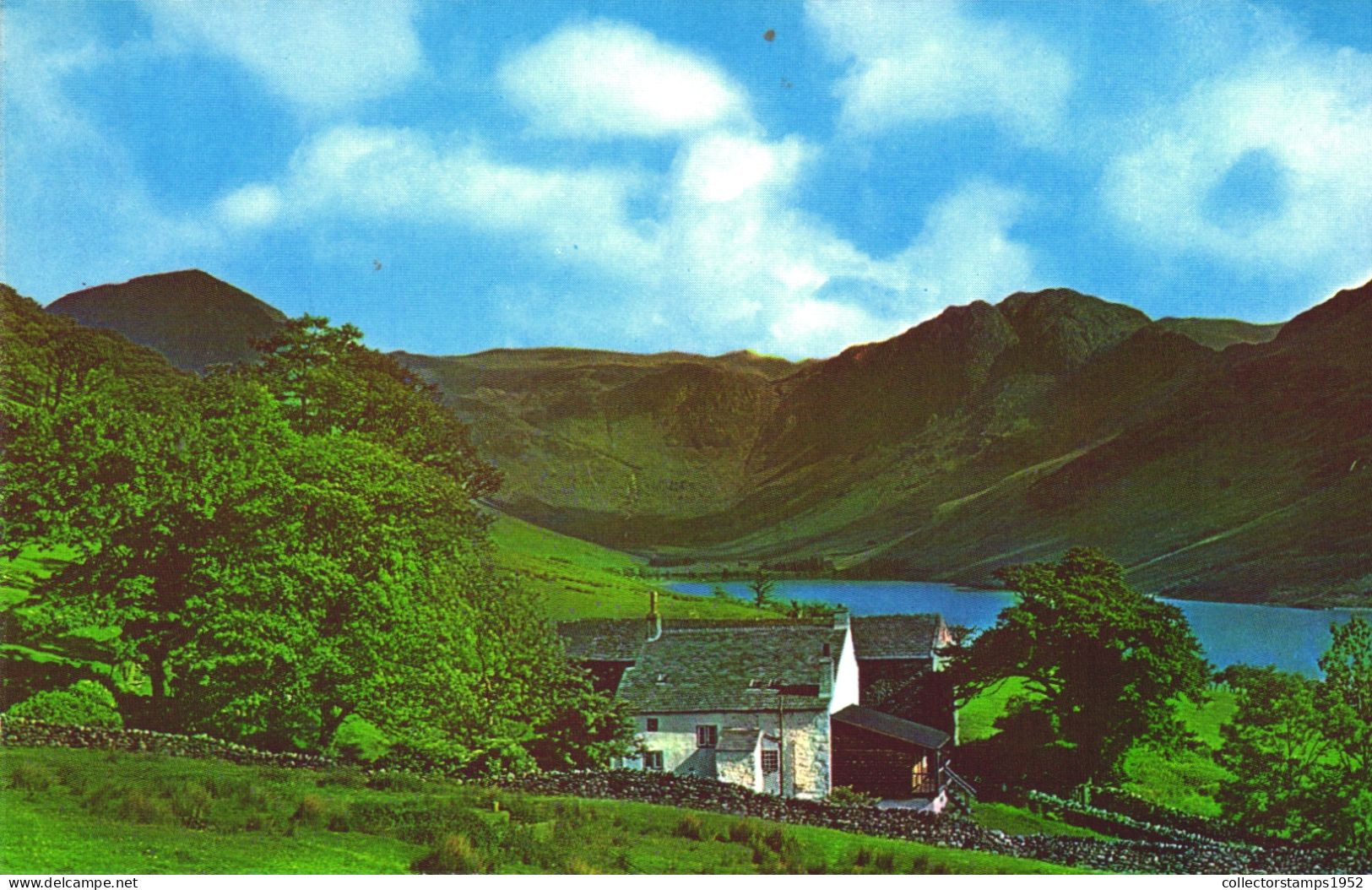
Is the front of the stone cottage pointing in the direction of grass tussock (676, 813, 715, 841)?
yes

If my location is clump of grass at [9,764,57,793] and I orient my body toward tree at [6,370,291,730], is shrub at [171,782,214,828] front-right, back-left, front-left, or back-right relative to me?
back-right

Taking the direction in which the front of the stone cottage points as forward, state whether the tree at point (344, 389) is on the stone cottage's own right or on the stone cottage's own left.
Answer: on the stone cottage's own right

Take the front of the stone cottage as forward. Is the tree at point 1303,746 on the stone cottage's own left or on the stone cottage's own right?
on the stone cottage's own left

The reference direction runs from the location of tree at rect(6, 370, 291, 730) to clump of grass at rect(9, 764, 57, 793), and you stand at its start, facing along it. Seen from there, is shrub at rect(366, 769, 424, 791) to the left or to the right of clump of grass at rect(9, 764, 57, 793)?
left

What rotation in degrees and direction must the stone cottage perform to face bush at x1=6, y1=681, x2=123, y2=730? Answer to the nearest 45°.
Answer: approximately 45° to its right

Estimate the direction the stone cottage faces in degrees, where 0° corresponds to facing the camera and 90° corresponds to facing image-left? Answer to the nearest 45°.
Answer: approximately 0°
